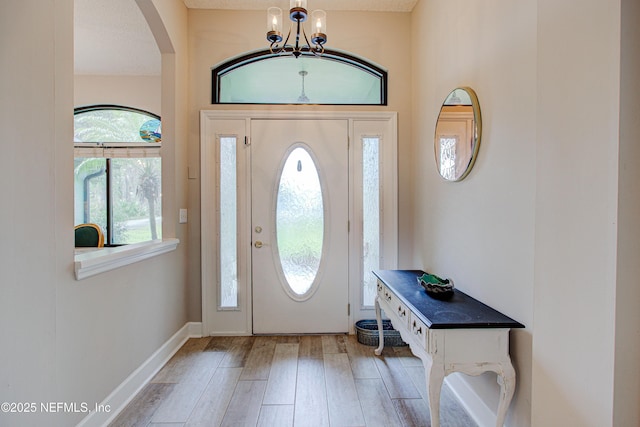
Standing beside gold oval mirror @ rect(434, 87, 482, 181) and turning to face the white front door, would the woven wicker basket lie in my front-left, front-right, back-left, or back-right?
front-right

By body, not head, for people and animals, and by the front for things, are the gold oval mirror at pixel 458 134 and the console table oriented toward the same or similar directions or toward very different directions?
same or similar directions

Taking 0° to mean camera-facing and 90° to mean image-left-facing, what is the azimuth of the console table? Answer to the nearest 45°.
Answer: approximately 45°

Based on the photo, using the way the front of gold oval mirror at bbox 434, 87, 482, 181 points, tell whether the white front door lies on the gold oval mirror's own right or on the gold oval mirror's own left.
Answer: on the gold oval mirror's own right

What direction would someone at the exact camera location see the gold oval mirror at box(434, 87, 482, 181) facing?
facing the viewer and to the left of the viewer

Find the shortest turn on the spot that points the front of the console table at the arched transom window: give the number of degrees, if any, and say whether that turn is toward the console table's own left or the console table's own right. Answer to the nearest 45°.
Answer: approximately 90° to the console table's own right

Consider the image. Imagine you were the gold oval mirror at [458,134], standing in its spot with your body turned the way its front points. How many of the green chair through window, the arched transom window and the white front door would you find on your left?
0

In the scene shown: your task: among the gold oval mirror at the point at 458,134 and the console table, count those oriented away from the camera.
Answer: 0

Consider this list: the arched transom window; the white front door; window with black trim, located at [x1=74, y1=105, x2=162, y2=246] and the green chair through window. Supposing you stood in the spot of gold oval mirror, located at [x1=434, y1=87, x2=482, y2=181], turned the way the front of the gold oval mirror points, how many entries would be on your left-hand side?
0
